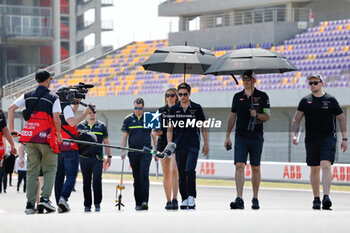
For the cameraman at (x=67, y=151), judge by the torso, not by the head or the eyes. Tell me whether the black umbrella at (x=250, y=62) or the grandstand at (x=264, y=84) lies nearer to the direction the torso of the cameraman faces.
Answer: the black umbrella

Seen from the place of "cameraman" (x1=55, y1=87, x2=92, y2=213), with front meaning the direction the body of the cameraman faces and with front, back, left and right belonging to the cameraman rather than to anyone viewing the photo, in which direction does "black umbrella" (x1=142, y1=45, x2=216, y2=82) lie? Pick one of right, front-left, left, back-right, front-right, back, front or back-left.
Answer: front-left

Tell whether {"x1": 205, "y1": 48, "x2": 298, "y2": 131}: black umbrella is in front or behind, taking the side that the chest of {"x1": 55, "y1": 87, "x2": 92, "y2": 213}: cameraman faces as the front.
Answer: in front

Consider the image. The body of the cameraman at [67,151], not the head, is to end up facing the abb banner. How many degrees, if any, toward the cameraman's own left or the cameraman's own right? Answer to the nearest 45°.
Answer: approximately 45° to the cameraman's own left

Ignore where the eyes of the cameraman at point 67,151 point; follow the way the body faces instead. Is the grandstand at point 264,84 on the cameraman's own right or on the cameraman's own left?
on the cameraman's own left

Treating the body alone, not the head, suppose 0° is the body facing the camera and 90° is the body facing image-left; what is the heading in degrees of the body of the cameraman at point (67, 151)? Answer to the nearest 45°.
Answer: approximately 270°

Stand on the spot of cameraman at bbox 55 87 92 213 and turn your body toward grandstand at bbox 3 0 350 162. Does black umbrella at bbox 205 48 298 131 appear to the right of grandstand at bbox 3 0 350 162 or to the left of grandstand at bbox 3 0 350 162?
right
